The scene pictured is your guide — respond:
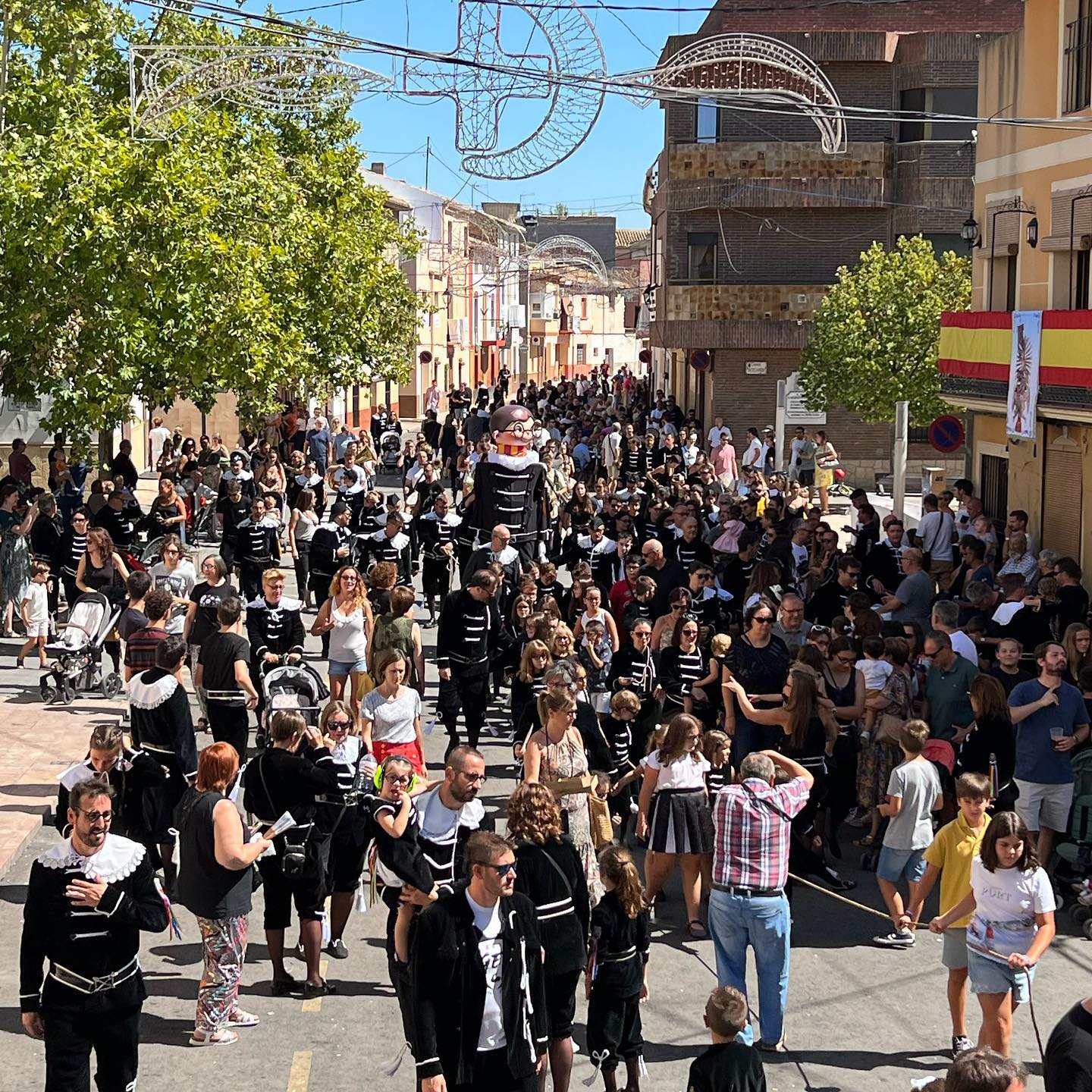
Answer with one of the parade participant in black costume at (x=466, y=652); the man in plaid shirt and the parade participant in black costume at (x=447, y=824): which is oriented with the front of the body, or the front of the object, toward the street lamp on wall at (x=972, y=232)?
the man in plaid shirt

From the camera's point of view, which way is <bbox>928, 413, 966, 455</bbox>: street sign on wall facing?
toward the camera

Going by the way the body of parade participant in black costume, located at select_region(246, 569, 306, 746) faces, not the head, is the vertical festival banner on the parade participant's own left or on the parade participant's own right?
on the parade participant's own left

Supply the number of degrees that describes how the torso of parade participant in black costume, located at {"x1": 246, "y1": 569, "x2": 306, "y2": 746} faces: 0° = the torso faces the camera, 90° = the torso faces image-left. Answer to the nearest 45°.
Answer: approximately 0°

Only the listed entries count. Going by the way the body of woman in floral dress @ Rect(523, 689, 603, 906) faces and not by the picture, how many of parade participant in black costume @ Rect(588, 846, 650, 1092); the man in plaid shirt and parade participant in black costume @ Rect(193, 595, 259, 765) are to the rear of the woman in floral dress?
1

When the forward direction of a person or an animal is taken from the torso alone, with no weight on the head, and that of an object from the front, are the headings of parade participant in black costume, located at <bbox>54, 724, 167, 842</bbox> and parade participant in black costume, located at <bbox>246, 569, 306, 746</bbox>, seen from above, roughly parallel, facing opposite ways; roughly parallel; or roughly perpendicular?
roughly parallel

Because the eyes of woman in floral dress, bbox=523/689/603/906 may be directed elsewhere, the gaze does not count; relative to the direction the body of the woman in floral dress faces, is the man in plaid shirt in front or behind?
in front

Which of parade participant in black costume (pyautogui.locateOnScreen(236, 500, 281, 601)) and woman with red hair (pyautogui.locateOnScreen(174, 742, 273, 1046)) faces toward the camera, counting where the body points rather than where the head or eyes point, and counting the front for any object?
the parade participant in black costume

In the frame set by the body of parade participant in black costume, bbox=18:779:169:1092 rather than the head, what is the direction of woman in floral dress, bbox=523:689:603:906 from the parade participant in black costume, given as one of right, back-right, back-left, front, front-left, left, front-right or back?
back-left

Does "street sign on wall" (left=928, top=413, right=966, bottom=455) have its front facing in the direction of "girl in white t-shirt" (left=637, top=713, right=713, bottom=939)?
yes

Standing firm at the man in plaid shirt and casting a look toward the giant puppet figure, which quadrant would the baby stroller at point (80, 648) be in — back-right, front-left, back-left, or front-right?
front-left

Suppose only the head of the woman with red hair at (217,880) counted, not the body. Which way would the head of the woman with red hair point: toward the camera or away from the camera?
away from the camera

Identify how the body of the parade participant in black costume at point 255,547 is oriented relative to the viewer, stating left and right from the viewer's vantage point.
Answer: facing the viewer

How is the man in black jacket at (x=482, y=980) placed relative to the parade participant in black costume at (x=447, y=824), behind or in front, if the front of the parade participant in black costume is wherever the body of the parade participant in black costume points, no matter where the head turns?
in front
